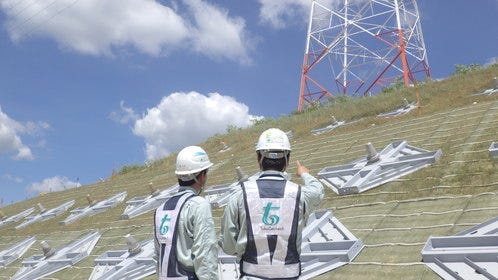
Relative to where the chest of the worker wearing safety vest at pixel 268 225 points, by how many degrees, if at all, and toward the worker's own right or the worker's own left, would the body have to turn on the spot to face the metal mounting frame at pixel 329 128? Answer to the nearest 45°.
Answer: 0° — they already face it

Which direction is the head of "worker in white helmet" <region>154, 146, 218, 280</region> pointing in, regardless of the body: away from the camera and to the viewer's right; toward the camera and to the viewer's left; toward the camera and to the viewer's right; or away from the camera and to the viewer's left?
away from the camera and to the viewer's right

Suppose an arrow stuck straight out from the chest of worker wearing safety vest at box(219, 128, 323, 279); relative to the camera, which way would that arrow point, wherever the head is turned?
away from the camera

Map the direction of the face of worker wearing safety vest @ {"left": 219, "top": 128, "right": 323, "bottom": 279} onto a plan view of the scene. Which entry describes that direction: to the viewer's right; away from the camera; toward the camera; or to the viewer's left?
away from the camera

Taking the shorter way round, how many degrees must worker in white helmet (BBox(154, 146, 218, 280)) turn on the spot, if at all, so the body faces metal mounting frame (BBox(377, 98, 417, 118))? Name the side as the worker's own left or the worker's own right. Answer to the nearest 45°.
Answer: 0° — they already face it

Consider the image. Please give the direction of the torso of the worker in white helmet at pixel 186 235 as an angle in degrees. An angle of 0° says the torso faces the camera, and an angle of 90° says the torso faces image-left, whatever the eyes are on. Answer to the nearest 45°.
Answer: approximately 225°

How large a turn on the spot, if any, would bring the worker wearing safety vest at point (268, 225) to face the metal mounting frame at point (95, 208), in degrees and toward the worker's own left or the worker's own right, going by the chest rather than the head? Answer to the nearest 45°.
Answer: approximately 45° to the worker's own left
